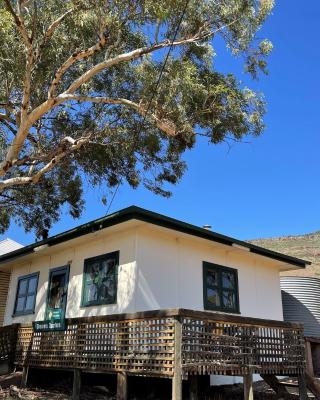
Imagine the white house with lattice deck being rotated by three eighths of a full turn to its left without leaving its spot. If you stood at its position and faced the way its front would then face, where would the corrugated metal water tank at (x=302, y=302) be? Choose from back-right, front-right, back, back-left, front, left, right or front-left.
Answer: front-left

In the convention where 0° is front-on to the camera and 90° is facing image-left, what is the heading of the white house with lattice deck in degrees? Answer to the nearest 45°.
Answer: approximately 45°

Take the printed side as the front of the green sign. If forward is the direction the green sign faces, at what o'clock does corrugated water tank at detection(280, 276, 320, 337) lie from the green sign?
The corrugated water tank is roughly at 7 o'clock from the green sign.

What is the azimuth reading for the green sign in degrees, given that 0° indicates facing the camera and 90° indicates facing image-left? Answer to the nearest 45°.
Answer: approximately 45°
